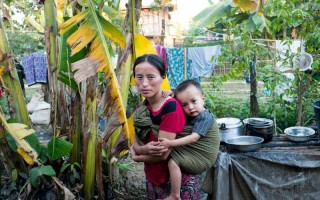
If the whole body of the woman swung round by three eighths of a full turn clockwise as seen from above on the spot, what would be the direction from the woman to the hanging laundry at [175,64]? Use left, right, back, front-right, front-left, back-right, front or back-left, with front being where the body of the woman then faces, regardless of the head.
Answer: front

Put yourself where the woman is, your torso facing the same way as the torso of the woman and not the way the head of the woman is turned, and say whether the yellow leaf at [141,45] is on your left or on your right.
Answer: on your right

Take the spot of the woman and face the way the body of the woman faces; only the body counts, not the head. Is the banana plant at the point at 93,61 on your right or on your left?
on your right

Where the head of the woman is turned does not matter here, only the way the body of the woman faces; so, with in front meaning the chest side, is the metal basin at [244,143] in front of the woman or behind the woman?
behind

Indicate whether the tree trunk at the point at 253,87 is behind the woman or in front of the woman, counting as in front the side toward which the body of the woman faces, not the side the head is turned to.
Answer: behind

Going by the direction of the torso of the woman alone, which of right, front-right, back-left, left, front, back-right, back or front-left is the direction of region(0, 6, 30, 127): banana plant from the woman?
right

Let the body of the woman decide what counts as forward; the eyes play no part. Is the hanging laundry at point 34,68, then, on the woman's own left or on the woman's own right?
on the woman's own right

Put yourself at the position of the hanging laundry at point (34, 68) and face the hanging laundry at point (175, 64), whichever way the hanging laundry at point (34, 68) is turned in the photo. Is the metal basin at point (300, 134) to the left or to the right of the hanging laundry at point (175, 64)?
right
